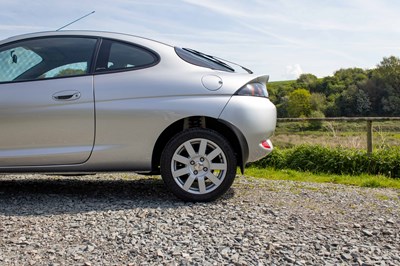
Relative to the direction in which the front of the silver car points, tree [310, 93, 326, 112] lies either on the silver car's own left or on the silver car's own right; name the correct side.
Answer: on the silver car's own right

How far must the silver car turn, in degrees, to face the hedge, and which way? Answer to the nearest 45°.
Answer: approximately 135° to its right

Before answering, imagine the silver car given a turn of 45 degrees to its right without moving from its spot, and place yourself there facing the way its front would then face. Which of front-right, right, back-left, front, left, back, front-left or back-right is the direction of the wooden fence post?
right

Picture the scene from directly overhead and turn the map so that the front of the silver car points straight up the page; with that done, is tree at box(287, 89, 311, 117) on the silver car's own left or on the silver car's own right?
on the silver car's own right

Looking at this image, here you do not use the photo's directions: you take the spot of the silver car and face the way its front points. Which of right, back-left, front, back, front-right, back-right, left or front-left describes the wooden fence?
back-right

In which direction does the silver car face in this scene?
to the viewer's left
